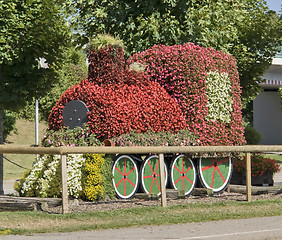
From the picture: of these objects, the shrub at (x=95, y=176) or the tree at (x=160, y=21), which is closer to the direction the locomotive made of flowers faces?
the shrub

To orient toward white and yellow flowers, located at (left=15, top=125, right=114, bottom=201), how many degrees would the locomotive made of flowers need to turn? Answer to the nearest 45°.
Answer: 0° — it already faces it

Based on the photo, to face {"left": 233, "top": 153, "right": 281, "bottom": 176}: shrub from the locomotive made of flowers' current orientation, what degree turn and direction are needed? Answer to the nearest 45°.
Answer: approximately 180°

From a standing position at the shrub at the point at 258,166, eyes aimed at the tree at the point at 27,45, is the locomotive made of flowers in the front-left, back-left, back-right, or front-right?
front-left

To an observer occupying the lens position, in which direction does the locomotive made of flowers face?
facing the viewer and to the left of the viewer

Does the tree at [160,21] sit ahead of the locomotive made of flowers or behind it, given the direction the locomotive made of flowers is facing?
behind
